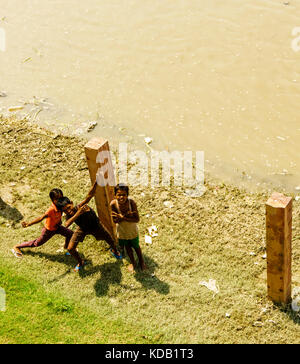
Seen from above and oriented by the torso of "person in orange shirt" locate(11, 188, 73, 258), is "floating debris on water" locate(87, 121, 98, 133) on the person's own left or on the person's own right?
on the person's own left

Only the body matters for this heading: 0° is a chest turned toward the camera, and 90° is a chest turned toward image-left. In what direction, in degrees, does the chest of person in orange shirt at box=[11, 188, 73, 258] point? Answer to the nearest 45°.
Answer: approximately 270°

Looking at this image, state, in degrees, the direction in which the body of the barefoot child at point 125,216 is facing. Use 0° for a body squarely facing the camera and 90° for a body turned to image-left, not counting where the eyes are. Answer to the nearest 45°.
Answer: approximately 0°

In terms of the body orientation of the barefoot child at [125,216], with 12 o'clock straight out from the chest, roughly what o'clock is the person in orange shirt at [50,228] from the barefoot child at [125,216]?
the person in orange shirt at [50,228] is roughly at 4 o'clock from the barefoot child at [125,216].

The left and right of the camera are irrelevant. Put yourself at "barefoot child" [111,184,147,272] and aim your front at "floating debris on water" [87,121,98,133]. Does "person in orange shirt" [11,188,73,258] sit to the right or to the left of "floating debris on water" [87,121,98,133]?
left

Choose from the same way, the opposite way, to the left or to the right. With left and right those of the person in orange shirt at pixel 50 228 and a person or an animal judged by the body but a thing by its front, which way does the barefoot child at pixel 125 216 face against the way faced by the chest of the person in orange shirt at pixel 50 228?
to the right

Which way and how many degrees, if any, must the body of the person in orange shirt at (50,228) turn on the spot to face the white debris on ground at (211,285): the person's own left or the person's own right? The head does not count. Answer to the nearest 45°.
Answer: approximately 45° to the person's own right

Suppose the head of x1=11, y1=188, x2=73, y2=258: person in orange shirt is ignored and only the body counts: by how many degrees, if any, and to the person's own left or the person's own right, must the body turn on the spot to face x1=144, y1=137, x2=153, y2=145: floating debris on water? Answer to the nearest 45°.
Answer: approximately 45° to the person's own left

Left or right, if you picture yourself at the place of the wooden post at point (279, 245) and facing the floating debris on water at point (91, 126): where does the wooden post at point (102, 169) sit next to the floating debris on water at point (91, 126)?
left

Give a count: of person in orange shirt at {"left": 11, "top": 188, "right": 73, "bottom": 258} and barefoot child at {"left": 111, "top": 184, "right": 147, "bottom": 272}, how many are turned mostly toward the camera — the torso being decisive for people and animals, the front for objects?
1
